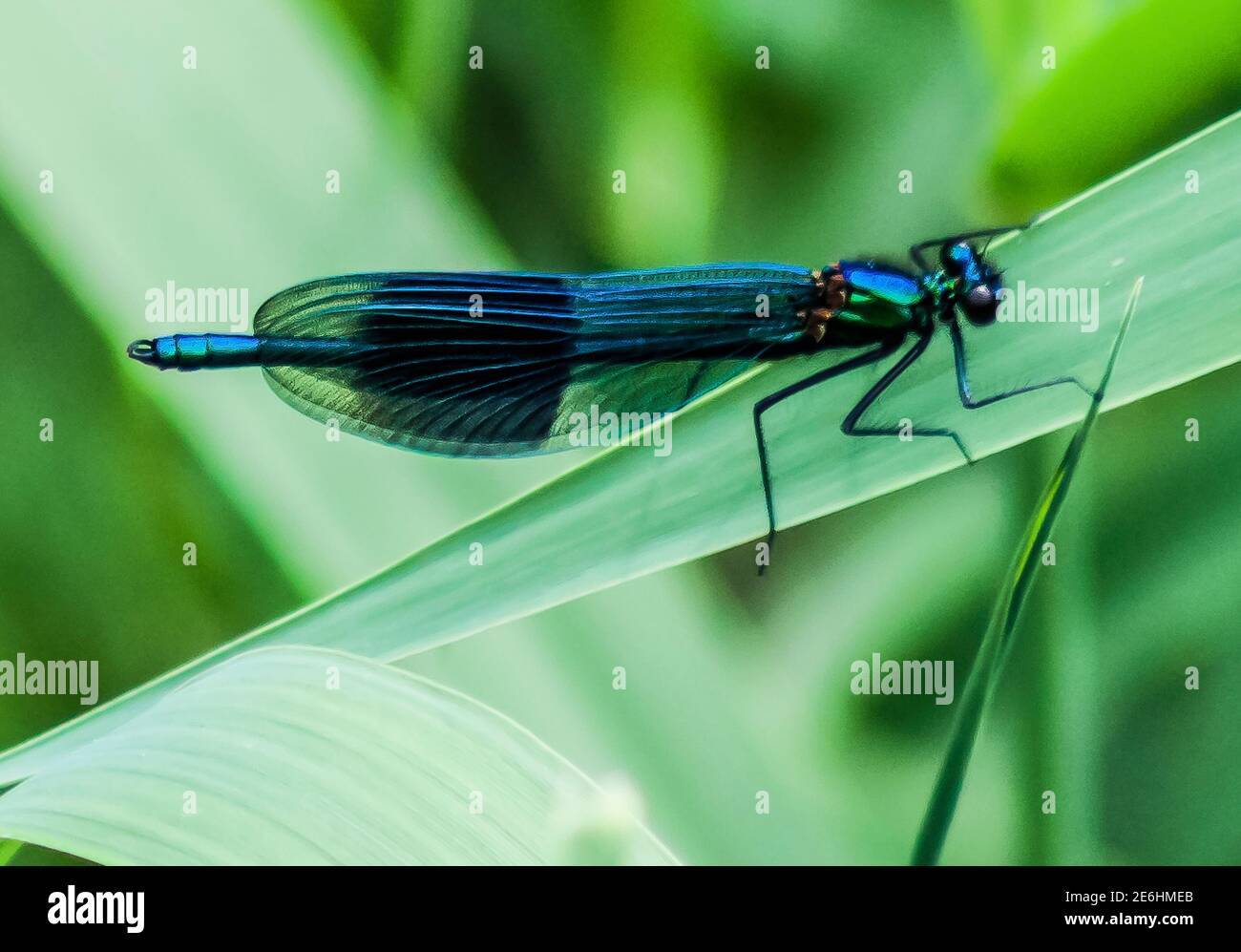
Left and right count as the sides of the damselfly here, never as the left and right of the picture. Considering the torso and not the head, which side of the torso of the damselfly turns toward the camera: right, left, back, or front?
right
